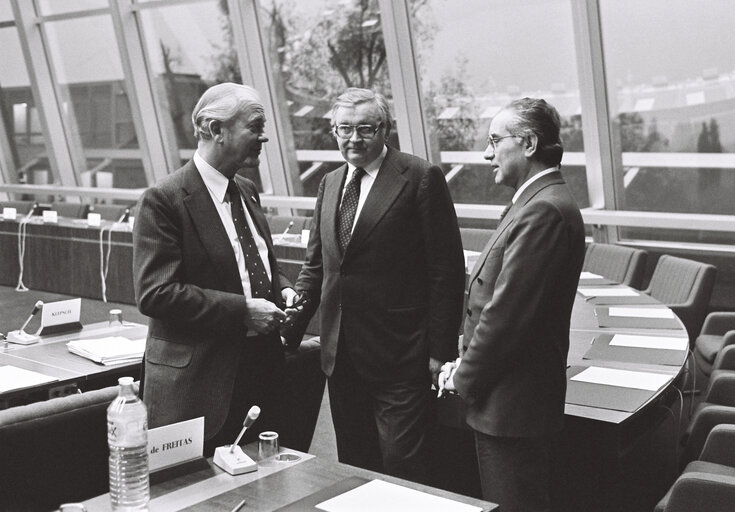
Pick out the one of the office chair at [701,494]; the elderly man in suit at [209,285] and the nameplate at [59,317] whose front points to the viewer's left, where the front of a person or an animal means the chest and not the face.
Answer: the office chair

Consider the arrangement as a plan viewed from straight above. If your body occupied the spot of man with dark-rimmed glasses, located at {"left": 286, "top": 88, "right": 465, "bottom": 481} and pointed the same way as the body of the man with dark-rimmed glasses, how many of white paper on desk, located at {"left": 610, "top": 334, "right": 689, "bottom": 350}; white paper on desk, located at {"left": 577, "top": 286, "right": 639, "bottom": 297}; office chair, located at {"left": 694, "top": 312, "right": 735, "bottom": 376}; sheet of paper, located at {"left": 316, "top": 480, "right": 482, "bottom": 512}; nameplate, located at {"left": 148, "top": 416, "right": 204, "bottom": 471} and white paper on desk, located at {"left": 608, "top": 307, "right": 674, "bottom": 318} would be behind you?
4

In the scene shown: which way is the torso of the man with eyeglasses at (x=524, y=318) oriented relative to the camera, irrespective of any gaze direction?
to the viewer's left

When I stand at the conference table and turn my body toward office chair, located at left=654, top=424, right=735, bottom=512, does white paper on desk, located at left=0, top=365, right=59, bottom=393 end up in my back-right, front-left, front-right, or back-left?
back-left

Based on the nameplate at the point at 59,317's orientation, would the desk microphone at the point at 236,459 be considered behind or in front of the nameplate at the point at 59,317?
in front

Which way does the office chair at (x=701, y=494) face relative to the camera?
to the viewer's left

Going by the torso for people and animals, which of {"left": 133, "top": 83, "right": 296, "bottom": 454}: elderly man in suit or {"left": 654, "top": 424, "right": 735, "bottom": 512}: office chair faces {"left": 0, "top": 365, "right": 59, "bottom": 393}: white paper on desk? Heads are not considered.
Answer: the office chair

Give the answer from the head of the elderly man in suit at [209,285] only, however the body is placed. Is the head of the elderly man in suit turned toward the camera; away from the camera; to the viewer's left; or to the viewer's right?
to the viewer's right

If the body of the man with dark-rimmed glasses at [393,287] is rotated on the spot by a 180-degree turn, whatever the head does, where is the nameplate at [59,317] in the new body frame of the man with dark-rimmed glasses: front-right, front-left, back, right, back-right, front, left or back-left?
left

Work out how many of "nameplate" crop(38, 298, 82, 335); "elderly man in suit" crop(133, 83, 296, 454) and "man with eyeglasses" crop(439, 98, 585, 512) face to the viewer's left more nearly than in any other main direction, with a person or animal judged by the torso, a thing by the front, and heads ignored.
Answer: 1

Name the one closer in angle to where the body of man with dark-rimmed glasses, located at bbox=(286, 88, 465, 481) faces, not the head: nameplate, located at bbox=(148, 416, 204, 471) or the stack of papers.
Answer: the nameplate
